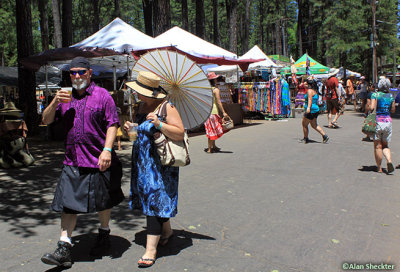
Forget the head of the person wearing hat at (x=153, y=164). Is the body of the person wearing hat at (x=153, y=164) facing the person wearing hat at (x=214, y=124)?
no

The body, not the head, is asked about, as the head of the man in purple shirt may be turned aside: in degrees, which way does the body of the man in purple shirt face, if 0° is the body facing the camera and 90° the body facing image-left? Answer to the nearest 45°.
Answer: approximately 45°

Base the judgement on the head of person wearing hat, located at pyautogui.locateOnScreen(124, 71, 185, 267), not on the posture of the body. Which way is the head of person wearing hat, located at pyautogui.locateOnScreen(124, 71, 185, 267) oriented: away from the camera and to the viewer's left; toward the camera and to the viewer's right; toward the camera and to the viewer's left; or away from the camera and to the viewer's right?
toward the camera and to the viewer's left

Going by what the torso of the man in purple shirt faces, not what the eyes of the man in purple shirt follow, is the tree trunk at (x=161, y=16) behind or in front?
behind

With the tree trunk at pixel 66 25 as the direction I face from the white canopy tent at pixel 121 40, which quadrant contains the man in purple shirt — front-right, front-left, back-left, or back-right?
back-left

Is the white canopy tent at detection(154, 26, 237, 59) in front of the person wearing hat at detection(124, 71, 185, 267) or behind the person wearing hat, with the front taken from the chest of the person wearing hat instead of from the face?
behind

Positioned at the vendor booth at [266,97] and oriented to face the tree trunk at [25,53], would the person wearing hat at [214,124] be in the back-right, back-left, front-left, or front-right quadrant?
front-left

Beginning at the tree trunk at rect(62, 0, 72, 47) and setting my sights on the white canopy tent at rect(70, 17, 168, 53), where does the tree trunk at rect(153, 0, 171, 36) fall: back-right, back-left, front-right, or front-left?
front-left

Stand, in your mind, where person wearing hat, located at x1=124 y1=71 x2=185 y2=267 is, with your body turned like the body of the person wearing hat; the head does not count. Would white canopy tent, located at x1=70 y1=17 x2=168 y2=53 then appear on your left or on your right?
on your right

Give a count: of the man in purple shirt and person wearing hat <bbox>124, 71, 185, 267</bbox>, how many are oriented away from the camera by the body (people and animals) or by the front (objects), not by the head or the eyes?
0

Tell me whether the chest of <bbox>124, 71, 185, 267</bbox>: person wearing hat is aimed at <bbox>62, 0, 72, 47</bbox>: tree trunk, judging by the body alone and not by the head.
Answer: no

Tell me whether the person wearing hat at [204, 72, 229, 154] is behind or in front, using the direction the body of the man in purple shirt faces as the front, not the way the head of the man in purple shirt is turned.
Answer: behind

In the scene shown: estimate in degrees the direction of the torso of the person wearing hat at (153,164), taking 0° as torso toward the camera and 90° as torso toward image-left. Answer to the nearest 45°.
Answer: approximately 45°

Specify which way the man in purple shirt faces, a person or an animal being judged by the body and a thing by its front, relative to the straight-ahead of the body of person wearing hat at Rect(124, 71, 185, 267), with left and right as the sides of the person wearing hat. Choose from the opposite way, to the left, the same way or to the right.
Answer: the same way

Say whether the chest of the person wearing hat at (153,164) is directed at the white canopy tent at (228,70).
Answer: no
